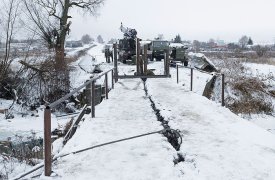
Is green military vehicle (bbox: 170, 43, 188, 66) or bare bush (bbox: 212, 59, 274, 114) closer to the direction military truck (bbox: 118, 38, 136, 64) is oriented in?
the bare bush

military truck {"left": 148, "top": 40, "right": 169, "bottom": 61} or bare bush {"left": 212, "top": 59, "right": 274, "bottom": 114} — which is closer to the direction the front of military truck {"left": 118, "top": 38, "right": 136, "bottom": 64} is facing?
the bare bush

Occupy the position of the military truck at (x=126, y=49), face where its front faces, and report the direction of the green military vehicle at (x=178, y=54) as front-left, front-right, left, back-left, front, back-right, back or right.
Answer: left

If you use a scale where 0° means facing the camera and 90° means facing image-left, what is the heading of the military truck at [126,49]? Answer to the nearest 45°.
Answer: approximately 0°

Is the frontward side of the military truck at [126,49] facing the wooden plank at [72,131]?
yes

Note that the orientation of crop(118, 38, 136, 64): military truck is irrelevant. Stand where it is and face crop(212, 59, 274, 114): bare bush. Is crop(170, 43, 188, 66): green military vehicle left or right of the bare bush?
left

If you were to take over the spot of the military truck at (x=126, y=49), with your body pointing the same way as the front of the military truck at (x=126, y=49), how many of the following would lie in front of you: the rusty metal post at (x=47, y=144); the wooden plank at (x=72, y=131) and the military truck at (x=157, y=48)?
2

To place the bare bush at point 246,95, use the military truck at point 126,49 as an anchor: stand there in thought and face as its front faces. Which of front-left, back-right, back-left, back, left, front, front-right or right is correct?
front-left

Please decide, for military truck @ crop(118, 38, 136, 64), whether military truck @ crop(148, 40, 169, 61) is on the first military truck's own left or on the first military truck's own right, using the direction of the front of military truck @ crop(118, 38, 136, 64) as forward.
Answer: on the first military truck's own left

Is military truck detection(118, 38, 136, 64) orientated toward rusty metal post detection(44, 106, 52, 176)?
yes

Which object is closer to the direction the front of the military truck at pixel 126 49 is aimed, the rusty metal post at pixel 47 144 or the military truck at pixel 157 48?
the rusty metal post
